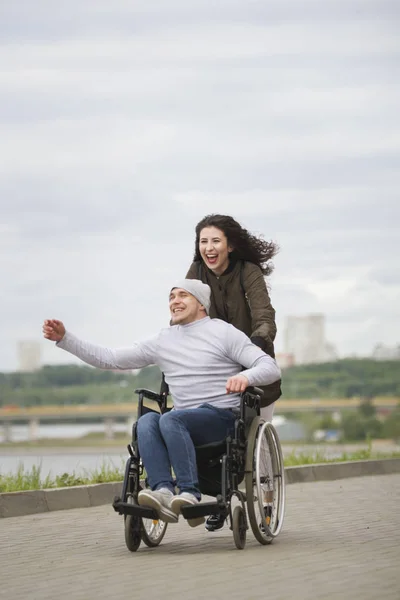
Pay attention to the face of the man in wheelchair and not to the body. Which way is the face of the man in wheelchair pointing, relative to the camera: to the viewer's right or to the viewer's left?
to the viewer's left

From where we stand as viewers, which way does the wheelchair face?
facing the viewer
